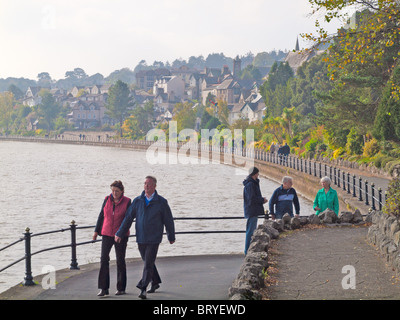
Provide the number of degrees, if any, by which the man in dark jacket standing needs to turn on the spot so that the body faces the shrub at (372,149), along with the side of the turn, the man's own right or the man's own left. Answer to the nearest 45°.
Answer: approximately 90° to the man's own left

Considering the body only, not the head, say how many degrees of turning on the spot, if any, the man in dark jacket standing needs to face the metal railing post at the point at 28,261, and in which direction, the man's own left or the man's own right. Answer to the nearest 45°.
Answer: approximately 135° to the man's own right

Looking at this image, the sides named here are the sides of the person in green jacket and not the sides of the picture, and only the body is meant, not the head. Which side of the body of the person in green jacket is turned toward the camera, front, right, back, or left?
front

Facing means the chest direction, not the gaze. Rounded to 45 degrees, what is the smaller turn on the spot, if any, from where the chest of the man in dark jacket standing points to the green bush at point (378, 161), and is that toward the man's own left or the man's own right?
approximately 90° to the man's own left

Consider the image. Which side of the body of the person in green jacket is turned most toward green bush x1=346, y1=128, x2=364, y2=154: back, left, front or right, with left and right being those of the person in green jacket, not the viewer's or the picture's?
back

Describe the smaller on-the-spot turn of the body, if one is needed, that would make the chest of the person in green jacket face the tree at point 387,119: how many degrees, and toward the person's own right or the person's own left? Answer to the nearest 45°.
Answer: approximately 180°

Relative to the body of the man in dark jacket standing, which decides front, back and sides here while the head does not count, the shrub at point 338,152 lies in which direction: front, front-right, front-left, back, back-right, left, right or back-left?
left
